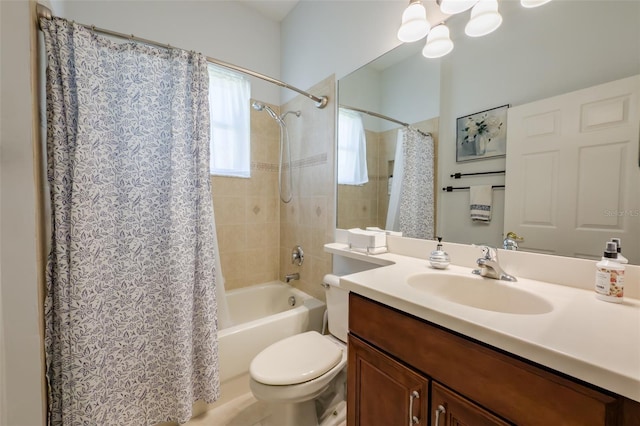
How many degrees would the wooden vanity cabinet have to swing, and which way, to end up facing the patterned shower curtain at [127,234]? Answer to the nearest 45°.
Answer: approximately 45° to its right

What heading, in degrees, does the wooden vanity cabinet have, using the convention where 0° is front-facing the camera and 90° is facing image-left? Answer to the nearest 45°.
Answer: approximately 45°

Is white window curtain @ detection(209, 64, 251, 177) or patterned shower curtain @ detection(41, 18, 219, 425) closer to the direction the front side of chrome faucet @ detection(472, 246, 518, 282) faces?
the patterned shower curtain

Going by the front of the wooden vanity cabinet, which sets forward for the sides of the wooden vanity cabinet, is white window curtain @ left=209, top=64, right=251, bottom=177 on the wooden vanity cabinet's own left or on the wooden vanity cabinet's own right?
on the wooden vanity cabinet's own right
